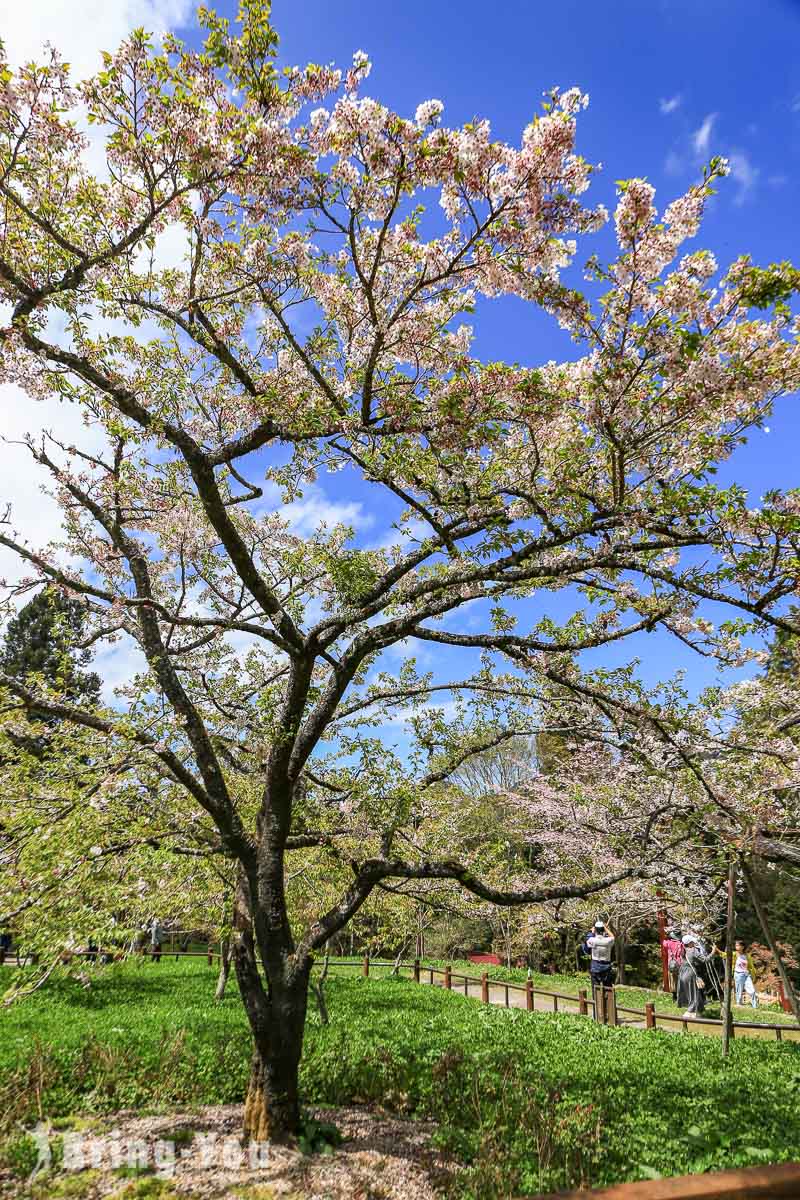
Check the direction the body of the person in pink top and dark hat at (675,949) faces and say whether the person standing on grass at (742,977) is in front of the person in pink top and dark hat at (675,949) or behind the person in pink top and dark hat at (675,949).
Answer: behind

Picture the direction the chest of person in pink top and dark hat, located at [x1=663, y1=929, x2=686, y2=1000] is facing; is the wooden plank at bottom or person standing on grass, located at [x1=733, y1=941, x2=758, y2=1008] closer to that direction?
the wooden plank at bottom
